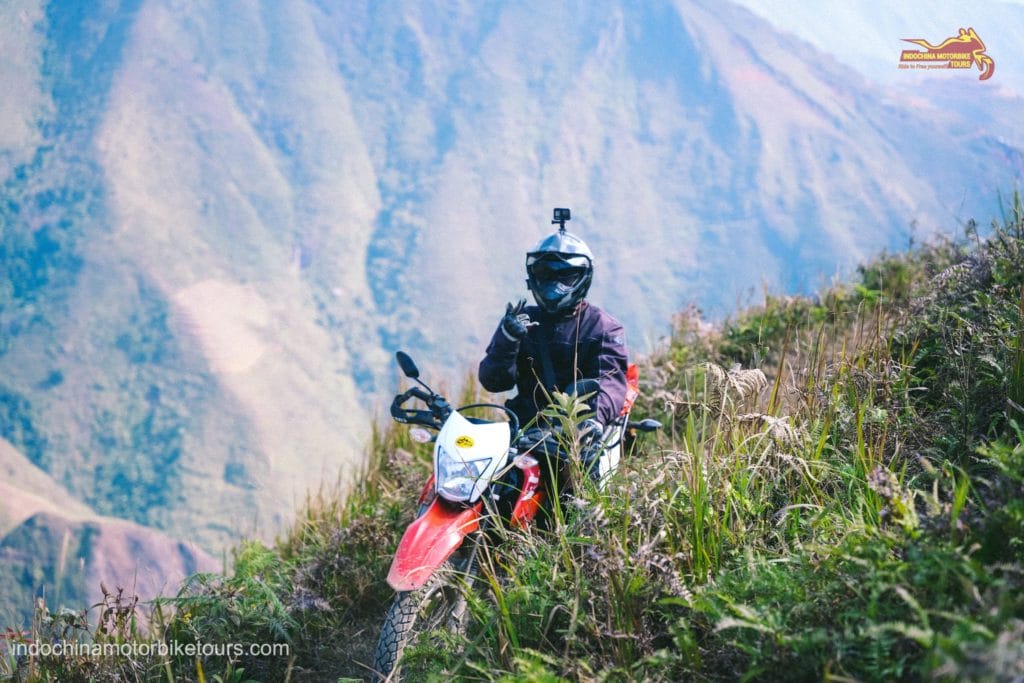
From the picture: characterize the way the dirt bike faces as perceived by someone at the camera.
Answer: facing the viewer and to the left of the viewer
